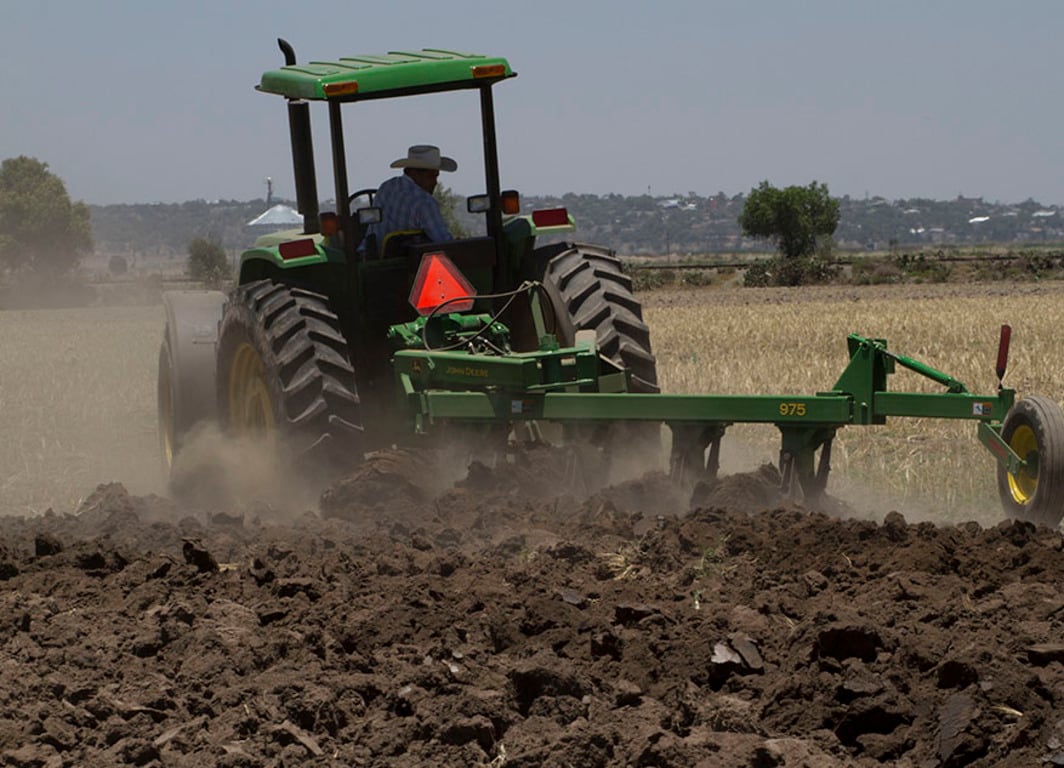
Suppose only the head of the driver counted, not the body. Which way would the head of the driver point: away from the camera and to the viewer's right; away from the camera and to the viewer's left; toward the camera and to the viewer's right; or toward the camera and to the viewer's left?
away from the camera and to the viewer's right

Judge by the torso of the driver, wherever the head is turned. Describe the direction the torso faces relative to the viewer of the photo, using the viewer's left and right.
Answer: facing away from the viewer and to the right of the viewer

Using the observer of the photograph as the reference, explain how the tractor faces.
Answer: facing away from the viewer and to the left of the viewer
